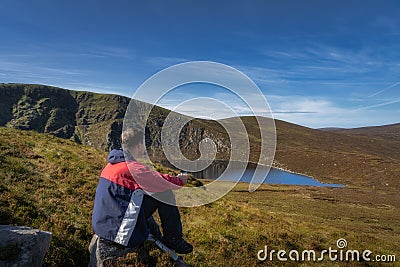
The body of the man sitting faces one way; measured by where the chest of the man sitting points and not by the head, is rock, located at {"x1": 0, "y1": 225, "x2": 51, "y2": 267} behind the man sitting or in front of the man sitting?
behind

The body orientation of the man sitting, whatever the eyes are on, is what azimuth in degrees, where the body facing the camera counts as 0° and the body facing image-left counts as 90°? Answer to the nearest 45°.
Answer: approximately 225°
